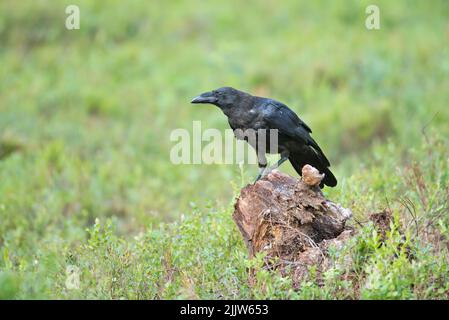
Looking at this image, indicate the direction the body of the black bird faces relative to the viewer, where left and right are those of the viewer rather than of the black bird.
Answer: facing to the left of the viewer
